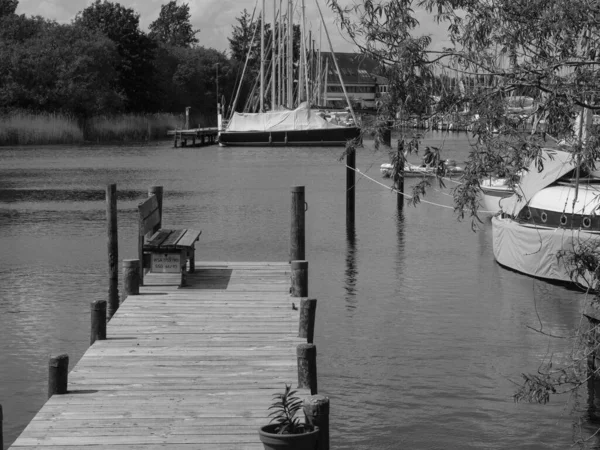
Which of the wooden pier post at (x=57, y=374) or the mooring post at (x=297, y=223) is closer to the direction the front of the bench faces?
the mooring post

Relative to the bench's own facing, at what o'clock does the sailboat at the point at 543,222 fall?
The sailboat is roughly at 11 o'clock from the bench.

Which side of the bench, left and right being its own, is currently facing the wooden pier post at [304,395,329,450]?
right

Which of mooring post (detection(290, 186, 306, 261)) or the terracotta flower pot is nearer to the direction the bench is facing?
the mooring post

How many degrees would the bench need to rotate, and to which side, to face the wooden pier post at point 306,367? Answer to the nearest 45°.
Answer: approximately 90° to its right

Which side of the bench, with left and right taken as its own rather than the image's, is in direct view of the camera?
right

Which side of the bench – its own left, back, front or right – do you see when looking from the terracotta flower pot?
right

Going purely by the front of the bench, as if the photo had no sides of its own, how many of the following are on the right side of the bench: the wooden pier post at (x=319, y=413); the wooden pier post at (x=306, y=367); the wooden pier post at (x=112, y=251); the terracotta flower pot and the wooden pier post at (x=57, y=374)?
4
